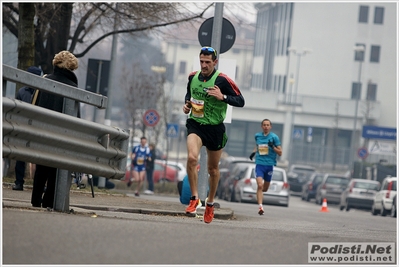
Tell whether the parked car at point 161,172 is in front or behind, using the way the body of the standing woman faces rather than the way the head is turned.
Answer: in front

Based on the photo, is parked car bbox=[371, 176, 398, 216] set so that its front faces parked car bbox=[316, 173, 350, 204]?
no

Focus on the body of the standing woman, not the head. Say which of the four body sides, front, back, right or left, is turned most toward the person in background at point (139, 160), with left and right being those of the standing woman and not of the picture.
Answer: front

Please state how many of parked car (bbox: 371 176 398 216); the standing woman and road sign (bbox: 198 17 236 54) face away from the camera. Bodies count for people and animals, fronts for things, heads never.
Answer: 3

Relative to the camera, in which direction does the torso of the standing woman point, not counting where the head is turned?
away from the camera
